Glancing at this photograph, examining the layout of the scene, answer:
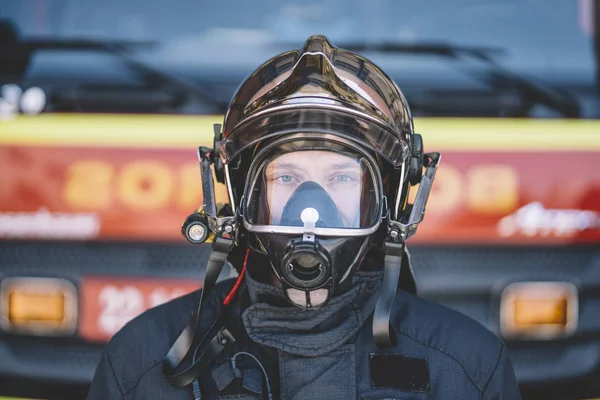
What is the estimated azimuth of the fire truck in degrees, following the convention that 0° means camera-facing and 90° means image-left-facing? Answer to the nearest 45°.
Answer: approximately 0°

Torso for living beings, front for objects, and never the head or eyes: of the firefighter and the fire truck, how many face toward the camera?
2

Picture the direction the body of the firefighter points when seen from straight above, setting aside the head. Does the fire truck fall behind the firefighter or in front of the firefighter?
behind

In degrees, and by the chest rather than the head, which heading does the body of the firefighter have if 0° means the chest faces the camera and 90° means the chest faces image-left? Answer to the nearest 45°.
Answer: approximately 0°
